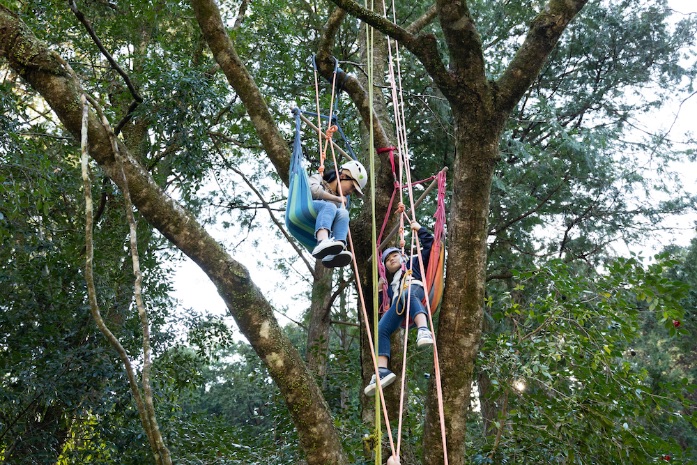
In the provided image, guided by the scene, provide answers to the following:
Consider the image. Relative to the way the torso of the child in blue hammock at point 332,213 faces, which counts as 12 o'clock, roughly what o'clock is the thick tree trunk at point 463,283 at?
The thick tree trunk is roughly at 12 o'clock from the child in blue hammock.

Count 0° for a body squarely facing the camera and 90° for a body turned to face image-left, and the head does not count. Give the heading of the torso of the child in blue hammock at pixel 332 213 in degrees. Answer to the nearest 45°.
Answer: approximately 315°
